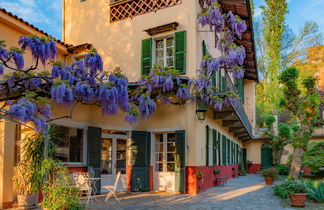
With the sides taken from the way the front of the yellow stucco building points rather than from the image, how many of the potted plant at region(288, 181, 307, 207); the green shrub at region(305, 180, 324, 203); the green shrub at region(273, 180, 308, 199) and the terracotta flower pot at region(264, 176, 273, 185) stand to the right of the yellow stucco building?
0

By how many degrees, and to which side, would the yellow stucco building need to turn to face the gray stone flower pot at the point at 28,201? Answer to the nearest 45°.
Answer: approximately 45° to its right

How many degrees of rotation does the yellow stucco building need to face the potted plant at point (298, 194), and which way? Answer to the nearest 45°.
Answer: approximately 45° to its left

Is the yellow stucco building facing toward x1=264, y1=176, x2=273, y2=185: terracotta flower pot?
no

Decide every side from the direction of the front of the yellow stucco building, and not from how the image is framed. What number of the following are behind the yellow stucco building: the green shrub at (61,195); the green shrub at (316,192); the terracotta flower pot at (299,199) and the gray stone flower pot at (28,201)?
0

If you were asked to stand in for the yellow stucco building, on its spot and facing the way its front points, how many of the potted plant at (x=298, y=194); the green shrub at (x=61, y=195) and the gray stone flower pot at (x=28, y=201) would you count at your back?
0

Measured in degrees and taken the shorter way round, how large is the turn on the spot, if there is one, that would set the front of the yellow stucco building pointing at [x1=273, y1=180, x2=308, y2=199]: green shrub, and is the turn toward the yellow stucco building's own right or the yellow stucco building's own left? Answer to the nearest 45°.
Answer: approximately 45° to the yellow stucco building's own left

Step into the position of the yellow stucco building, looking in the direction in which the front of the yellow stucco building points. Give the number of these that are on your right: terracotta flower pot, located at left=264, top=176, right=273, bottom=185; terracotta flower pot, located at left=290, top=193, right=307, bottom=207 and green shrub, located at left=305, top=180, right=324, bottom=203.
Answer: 0

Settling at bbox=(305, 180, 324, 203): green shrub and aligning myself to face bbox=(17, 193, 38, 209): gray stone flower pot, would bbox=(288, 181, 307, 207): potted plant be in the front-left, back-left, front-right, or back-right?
front-left

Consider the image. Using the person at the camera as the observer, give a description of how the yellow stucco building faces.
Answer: facing the viewer
